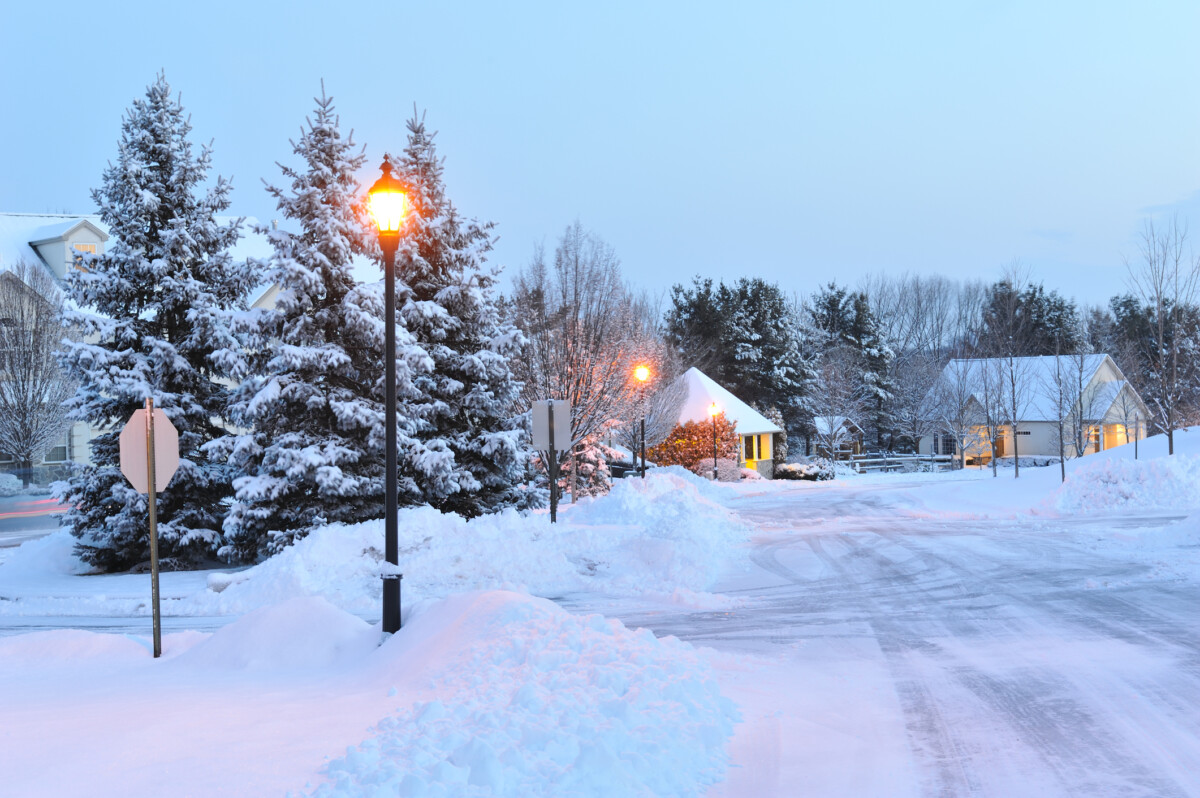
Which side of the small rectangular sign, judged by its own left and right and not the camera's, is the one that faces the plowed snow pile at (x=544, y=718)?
back

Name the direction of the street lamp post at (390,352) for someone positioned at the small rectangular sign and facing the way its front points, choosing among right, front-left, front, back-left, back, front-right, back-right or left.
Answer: back

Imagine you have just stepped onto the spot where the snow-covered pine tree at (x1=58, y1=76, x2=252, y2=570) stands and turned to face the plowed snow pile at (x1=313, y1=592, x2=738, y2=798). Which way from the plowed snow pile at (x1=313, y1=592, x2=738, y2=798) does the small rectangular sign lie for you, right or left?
left

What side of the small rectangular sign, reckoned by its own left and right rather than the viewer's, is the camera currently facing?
back

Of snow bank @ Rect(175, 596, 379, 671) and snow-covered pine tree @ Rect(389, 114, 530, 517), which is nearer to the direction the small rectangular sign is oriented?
the snow-covered pine tree

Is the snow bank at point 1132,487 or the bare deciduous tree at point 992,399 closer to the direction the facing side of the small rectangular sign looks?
the bare deciduous tree

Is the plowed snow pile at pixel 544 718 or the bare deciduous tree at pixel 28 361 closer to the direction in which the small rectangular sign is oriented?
the bare deciduous tree

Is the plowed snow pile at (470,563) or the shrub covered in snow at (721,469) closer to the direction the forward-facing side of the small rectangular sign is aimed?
the shrub covered in snow

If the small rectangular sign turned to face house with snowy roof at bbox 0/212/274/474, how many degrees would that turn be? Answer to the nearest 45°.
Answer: approximately 45° to its left

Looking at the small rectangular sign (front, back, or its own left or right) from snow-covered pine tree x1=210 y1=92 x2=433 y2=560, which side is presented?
left

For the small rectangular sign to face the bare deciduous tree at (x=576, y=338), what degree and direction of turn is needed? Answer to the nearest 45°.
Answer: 0° — it already faces it

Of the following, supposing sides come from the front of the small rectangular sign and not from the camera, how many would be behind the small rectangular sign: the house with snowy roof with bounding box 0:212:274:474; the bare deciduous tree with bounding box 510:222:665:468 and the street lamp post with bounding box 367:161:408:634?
1

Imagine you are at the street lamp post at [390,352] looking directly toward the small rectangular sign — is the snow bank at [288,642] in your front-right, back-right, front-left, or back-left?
back-left

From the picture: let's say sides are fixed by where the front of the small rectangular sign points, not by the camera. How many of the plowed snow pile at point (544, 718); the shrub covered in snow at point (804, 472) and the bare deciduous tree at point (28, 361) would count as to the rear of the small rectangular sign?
1
